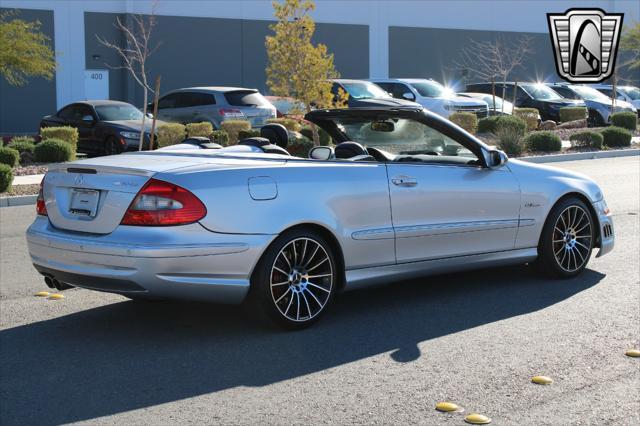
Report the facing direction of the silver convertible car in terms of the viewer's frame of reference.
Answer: facing away from the viewer and to the right of the viewer

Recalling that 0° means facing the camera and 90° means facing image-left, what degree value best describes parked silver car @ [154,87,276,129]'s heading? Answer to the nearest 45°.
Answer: approximately 135°

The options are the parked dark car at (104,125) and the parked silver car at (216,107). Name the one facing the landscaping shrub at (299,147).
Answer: the parked dark car

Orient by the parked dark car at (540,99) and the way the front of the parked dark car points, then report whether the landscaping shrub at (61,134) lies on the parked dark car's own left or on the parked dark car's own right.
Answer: on the parked dark car's own right

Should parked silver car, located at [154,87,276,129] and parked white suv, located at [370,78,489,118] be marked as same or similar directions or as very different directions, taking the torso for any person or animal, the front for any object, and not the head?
very different directions

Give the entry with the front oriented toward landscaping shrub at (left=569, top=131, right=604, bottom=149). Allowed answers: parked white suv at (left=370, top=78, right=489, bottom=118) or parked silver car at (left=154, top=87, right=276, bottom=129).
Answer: the parked white suv

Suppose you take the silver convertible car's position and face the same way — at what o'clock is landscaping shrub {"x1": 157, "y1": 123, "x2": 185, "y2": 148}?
The landscaping shrub is roughly at 10 o'clock from the silver convertible car.

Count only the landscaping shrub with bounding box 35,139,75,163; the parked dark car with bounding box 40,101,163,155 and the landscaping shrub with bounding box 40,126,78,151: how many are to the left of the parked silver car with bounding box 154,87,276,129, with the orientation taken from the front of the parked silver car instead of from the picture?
3

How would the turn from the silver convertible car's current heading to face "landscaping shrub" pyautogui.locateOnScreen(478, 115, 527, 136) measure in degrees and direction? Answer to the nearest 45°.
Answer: approximately 45° to its left
